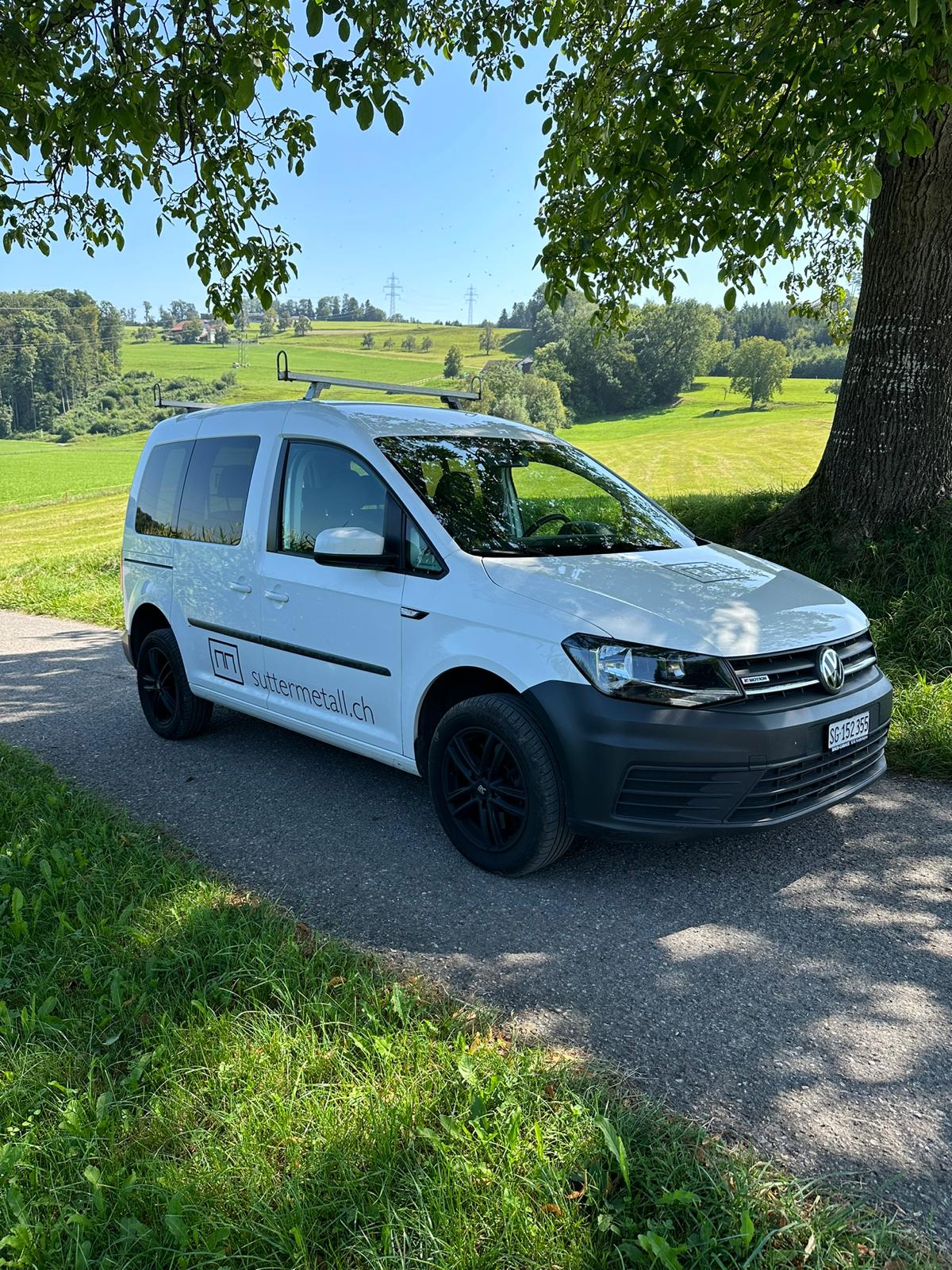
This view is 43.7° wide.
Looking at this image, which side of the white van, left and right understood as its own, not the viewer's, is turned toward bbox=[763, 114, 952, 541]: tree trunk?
left

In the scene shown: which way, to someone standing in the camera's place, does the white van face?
facing the viewer and to the right of the viewer
